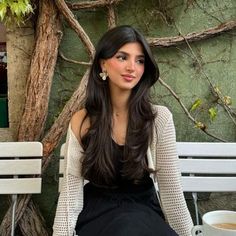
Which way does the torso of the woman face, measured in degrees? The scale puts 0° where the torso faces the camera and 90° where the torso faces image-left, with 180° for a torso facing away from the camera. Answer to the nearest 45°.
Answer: approximately 0°

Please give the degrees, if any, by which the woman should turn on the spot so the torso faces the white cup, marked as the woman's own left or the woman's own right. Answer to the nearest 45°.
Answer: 0° — they already face it

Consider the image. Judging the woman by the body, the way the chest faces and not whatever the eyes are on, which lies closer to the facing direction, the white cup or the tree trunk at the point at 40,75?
the white cup

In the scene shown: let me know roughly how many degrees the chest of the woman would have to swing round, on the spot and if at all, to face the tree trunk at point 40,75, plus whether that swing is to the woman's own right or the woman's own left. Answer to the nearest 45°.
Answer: approximately 135° to the woman's own right
